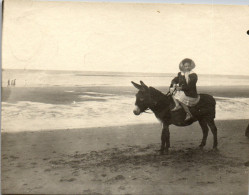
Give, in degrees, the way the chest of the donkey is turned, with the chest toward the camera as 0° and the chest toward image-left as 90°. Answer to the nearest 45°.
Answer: approximately 90°

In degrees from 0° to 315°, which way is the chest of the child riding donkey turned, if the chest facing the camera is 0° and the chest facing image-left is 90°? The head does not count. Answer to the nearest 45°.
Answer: approximately 45°
